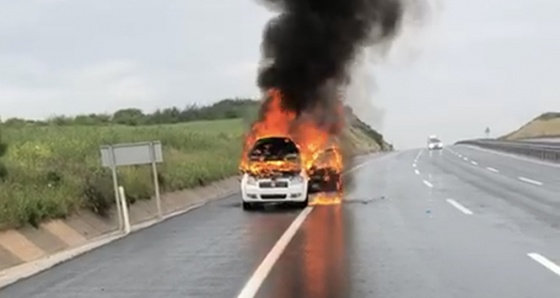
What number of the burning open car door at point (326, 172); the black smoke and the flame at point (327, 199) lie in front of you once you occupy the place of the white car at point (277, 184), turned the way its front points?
0

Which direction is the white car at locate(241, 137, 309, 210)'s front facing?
toward the camera

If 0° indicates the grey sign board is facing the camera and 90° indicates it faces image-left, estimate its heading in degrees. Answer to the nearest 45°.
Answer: approximately 180°

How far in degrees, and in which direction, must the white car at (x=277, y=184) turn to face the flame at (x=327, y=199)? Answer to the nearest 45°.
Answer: approximately 135° to its left

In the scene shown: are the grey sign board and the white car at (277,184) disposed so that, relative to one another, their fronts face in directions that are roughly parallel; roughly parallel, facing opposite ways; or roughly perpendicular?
roughly parallel, facing opposite ways

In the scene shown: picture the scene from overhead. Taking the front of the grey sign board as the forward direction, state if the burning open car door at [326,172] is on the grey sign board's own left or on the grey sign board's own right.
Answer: on the grey sign board's own right

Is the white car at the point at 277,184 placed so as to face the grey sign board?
no
